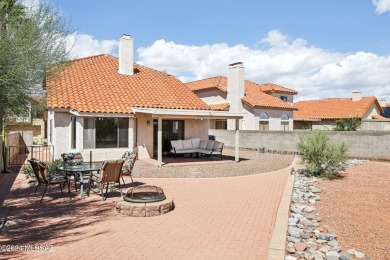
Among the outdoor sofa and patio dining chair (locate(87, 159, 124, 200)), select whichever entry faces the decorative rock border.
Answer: the outdoor sofa

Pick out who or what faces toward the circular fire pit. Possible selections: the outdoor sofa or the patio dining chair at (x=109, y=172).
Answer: the outdoor sofa

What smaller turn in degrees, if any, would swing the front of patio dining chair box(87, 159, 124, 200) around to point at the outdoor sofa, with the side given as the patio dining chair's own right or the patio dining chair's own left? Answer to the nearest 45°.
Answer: approximately 90° to the patio dining chair's own right

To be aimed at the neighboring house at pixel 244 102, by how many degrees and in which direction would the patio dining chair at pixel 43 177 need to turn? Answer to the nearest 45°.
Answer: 0° — it already faces it

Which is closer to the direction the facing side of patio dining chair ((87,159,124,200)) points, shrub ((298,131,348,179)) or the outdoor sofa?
the outdoor sofa

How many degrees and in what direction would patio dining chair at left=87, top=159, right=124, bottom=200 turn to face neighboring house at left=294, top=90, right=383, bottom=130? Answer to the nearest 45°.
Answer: approximately 90° to its right

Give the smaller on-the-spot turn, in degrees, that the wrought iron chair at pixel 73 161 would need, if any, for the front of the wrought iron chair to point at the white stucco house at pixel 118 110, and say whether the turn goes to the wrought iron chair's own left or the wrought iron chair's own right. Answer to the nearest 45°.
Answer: approximately 180°

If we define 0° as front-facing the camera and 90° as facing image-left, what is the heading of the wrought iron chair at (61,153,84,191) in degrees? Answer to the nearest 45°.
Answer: approximately 0°

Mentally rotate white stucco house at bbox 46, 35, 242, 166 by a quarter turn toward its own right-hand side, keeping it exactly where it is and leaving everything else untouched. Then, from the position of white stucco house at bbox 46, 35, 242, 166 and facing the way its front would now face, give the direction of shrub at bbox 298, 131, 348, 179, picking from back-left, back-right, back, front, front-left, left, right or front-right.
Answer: front-right

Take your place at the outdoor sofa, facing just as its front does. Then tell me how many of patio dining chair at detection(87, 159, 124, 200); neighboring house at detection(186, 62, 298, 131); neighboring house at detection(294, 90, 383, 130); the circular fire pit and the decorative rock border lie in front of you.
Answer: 3

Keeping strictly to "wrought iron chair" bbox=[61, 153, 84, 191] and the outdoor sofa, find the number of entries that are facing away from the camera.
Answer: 0

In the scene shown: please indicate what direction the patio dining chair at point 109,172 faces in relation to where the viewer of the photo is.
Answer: facing away from the viewer and to the left of the viewer

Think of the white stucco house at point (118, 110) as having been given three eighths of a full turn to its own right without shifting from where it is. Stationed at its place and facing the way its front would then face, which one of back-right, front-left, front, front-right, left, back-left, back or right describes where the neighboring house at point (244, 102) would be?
left
